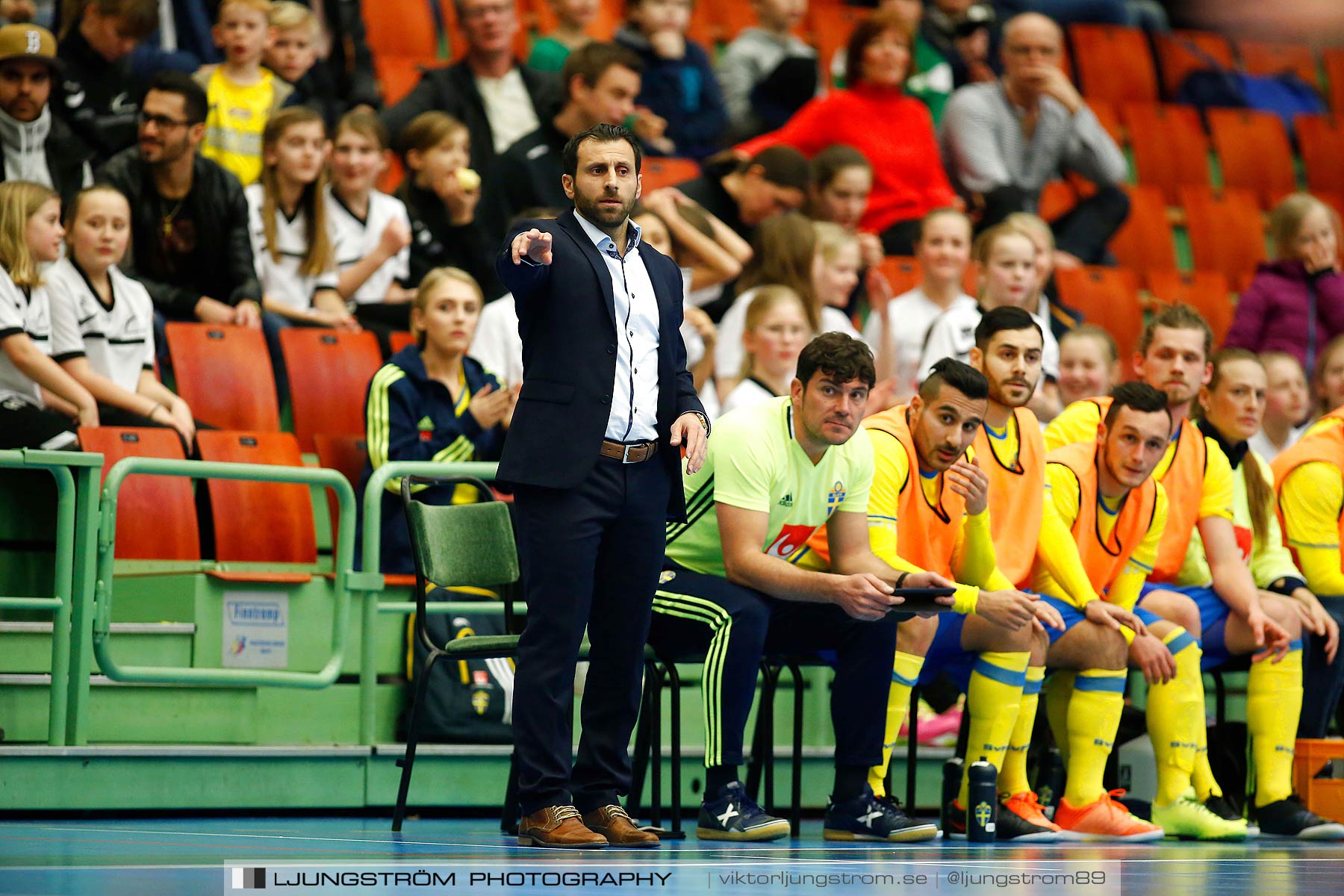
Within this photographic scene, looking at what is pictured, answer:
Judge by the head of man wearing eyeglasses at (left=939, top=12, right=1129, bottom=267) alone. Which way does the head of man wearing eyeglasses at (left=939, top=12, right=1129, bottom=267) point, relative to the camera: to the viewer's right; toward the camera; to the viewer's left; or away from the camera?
toward the camera

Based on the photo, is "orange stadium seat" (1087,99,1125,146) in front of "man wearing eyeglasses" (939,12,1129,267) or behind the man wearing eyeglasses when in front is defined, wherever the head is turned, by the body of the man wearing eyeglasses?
behind

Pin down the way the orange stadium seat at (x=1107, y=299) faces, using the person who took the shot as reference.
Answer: facing the viewer

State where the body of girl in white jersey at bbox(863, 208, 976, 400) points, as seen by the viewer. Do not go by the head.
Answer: toward the camera

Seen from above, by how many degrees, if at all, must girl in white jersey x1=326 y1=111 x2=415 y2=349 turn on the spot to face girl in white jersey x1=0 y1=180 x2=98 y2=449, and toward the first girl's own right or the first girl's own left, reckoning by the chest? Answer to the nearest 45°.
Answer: approximately 45° to the first girl's own right

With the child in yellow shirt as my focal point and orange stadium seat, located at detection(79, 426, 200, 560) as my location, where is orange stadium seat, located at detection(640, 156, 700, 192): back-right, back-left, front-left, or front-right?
front-right

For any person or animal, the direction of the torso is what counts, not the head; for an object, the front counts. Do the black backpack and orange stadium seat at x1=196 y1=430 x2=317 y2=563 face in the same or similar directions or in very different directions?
same or similar directions

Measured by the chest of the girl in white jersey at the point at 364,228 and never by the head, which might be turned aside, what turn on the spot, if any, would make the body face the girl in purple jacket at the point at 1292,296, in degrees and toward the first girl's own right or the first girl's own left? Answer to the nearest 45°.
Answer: approximately 90° to the first girl's own left

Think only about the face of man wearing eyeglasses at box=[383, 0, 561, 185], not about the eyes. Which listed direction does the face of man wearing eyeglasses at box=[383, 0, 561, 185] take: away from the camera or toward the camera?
toward the camera

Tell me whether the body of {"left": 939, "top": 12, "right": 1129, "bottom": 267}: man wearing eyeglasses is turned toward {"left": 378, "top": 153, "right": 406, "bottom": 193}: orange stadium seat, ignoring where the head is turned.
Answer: no

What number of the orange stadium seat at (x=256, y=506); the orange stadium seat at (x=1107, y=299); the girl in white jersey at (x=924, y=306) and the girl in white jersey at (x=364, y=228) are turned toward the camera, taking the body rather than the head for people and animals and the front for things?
4

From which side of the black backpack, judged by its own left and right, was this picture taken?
front

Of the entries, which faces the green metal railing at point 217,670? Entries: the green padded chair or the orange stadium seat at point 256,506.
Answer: the orange stadium seat

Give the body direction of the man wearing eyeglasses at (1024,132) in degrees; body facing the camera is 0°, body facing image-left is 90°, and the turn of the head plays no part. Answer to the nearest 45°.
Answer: approximately 0°

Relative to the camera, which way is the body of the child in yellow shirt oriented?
toward the camera

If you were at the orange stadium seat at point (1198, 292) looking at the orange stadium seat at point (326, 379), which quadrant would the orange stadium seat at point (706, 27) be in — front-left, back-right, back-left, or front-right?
front-right

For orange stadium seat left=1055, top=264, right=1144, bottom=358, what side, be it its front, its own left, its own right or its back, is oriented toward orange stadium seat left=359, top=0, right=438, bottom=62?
right

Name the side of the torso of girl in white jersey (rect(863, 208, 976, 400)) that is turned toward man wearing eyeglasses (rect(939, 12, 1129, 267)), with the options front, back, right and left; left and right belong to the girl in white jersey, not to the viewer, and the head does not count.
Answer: back
